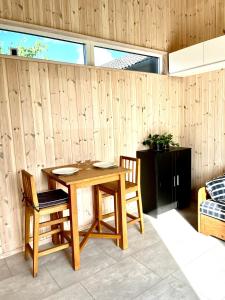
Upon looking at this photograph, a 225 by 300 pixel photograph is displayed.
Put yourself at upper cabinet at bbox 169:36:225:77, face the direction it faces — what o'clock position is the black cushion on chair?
The black cushion on chair is roughly at 12 o'clock from the upper cabinet.

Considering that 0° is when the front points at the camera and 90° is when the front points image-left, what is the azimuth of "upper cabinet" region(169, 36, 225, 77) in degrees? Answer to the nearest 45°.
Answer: approximately 45°

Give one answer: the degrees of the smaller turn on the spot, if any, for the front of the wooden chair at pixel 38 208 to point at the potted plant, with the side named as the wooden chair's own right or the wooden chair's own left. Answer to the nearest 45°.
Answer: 0° — it already faces it

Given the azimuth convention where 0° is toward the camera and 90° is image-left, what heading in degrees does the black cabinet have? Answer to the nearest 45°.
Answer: approximately 315°

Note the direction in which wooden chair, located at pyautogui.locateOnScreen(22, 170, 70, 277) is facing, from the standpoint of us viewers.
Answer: facing away from the viewer and to the right of the viewer
